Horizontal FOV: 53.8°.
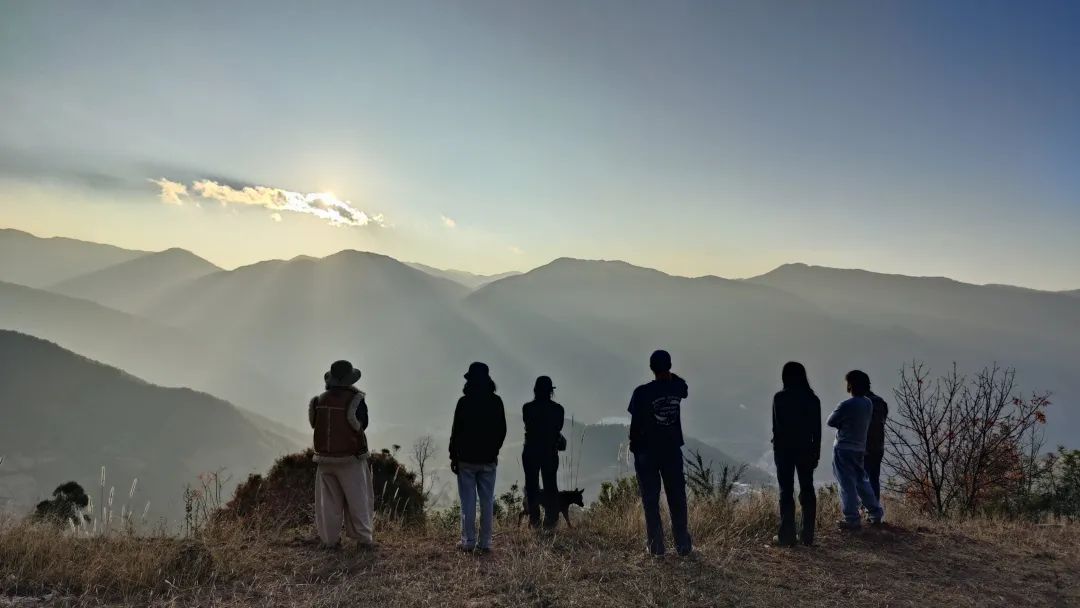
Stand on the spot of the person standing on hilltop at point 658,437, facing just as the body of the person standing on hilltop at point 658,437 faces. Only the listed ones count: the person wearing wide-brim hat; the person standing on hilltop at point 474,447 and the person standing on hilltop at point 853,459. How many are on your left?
2

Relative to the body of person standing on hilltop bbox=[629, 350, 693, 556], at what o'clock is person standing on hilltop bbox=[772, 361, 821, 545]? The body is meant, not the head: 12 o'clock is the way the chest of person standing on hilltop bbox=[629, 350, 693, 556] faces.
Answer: person standing on hilltop bbox=[772, 361, 821, 545] is roughly at 2 o'clock from person standing on hilltop bbox=[629, 350, 693, 556].

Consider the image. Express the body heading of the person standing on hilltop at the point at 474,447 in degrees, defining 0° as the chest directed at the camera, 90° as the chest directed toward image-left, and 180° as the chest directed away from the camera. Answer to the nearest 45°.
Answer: approximately 180°

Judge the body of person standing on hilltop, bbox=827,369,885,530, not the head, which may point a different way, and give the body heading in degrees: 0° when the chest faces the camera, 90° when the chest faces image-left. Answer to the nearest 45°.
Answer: approximately 135°

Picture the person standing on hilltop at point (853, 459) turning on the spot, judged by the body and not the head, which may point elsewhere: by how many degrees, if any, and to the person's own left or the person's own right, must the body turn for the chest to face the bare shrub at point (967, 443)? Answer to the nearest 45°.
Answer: approximately 45° to the person's own right

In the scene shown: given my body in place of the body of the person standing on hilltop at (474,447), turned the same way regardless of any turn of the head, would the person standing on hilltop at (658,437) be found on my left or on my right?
on my right

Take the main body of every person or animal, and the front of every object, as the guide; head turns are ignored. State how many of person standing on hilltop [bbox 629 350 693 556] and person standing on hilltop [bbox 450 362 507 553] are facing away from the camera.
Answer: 2

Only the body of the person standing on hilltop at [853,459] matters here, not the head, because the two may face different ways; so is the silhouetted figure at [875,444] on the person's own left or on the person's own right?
on the person's own right

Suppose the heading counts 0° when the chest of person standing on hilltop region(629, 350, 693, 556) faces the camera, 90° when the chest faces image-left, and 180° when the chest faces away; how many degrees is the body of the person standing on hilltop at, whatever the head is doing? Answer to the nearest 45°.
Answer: approximately 180°
